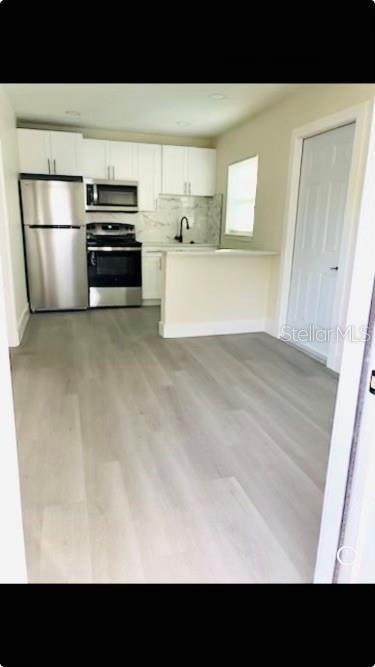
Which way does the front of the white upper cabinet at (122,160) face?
toward the camera

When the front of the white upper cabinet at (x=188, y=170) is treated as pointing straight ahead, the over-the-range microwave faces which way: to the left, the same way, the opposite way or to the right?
the same way

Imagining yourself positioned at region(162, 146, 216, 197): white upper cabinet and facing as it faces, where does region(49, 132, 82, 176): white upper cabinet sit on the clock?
region(49, 132, 82, 176): white upper cabinet is roughly at 2 o'clock from region(162, 146, 216, 197): white upper cabinet.

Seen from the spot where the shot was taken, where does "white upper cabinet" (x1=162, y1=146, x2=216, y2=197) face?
facing the viewer

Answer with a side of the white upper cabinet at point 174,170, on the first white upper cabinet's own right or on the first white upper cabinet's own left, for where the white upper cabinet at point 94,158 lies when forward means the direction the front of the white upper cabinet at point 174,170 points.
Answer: on the first white upper cabinet's own right

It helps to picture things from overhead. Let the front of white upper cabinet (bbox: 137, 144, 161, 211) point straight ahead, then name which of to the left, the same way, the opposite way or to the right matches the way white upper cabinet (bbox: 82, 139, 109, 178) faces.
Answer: the same way

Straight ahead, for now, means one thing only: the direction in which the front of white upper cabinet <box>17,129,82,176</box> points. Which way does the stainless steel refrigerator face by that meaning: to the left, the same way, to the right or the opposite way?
the same way

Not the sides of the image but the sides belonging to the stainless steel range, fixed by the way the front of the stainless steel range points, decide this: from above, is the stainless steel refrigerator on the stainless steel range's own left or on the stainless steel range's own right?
on the stainless steel range's own right

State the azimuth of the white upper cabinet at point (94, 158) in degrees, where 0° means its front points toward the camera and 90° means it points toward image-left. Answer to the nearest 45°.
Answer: approximately 0°

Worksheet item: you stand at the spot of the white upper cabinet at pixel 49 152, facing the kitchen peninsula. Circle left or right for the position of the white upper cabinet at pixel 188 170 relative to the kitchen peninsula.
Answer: left

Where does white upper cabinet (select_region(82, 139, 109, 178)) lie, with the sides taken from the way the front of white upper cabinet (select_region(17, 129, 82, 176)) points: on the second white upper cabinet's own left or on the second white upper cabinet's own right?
on the second white upper cabinet's own left

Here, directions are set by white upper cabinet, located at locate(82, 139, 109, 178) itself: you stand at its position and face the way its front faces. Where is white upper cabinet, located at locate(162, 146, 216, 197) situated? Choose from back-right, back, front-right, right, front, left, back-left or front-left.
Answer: left

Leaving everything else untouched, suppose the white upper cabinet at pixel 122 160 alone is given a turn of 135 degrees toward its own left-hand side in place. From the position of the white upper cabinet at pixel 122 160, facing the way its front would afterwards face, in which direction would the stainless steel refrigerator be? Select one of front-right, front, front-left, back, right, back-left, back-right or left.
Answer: back
